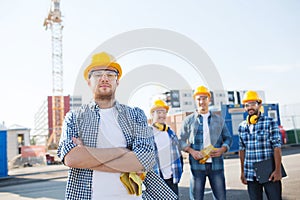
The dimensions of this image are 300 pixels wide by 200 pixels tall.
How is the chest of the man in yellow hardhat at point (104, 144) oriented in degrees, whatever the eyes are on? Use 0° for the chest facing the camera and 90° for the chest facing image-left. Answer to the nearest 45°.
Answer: approximately 0°

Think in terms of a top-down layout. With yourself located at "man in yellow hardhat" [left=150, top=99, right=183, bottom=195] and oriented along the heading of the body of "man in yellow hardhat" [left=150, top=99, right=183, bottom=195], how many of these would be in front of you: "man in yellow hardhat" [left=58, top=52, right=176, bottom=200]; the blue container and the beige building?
1

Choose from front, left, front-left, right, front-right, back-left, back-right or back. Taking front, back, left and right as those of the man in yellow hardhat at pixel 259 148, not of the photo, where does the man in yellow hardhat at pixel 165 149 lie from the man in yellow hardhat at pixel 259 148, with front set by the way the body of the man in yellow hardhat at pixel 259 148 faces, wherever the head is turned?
front-right

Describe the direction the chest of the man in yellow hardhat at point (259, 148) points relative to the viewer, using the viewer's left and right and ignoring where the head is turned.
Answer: facing the viewer and to the left of the viewer

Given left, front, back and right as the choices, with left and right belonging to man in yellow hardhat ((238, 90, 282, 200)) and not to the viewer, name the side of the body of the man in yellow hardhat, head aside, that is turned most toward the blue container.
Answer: right

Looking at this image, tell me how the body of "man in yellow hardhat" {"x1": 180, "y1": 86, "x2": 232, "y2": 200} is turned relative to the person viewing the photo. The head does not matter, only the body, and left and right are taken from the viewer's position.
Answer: facing the viewer

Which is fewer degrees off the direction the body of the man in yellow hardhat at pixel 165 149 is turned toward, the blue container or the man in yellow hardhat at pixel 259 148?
the man in yellow hardhat

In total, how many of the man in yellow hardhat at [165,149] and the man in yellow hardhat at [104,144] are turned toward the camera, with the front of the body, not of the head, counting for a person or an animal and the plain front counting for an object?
2

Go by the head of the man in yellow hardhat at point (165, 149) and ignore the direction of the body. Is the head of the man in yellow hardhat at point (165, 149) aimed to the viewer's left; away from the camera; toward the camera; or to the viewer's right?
toward the camera

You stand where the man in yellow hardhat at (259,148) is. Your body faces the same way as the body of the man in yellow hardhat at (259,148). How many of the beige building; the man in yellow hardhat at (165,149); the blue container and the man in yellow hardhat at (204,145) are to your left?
0

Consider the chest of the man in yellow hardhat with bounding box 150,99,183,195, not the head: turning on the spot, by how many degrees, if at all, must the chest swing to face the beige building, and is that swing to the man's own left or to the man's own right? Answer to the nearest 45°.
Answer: approximately 135° to the man's own right

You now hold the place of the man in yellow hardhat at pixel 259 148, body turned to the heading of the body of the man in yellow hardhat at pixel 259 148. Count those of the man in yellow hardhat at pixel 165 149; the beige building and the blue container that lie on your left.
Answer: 0

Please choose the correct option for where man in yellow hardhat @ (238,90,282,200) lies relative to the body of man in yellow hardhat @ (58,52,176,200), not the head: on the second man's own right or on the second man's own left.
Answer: on the second man's own left

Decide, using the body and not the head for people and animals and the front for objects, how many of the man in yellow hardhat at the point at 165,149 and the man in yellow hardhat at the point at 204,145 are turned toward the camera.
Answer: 2

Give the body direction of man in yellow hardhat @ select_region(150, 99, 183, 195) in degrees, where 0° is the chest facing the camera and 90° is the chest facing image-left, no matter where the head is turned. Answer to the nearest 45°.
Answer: approximately 0°

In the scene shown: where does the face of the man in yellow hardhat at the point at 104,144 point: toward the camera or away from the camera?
toward the camera

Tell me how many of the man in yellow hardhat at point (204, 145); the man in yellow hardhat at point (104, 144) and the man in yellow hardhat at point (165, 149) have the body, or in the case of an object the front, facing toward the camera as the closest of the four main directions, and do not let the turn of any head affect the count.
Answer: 3

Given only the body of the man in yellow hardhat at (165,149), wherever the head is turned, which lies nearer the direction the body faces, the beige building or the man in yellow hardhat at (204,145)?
the man in yellow hardhat

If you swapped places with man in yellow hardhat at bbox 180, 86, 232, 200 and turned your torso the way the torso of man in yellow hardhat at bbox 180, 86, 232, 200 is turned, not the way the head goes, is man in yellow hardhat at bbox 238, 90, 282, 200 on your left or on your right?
on your left

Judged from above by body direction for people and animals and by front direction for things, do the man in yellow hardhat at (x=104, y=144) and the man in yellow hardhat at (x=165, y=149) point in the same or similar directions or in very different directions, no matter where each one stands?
same or similar directions
